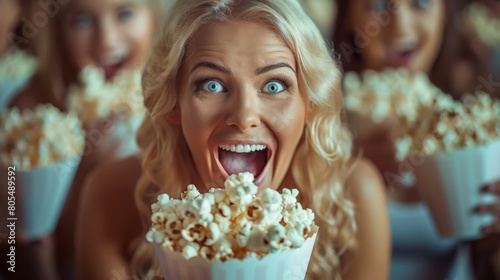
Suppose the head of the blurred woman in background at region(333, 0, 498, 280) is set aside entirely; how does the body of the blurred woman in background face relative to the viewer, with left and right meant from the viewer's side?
facing the viewer

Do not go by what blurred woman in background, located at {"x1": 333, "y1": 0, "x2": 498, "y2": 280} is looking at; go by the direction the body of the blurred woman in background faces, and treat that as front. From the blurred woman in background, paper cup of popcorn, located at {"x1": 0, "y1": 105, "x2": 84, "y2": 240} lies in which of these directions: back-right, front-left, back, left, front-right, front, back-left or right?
right

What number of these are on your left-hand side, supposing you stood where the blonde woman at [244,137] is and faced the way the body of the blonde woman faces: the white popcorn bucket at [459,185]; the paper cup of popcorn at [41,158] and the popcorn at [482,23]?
2

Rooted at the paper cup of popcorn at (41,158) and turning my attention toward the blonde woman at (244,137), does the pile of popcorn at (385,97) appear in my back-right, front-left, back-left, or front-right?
front-left

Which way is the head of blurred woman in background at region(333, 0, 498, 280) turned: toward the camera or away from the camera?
toward the camera

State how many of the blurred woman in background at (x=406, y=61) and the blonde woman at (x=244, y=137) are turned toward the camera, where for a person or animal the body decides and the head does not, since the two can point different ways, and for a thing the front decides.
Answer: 2

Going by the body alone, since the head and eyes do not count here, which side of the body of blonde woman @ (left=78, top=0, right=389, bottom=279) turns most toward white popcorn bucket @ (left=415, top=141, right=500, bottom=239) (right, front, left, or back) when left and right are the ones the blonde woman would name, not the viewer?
left

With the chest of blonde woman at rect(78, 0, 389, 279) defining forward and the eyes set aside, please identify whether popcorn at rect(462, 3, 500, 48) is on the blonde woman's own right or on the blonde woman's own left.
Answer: on the blonde woman's own left

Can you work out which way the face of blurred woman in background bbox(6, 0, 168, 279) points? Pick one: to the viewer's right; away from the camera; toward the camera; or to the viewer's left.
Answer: toward the camera

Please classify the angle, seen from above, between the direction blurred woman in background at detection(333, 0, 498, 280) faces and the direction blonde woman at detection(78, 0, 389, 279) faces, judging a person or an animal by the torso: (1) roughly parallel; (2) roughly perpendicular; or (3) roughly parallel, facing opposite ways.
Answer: roughly parallel
